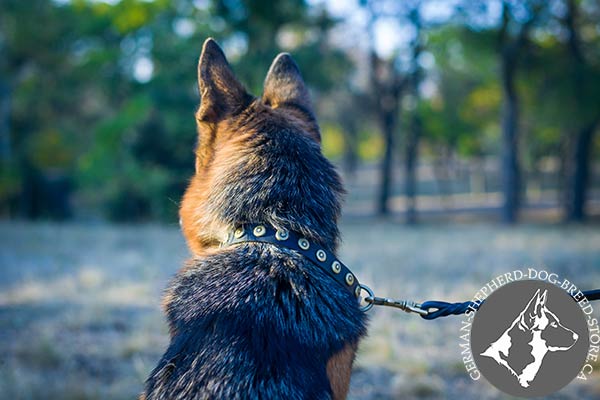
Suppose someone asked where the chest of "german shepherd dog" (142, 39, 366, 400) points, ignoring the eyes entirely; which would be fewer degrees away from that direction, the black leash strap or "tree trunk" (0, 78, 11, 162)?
the tree trunk

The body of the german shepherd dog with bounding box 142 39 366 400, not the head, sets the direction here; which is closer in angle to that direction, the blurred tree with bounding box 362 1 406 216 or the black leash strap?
the blurred tree

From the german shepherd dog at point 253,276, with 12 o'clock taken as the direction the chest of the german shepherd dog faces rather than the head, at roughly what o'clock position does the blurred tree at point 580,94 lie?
The blurred tree is roughly at 1 o'clock from the german shepherd dog.

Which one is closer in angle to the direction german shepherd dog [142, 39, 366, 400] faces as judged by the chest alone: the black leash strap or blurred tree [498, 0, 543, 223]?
the blurred tree

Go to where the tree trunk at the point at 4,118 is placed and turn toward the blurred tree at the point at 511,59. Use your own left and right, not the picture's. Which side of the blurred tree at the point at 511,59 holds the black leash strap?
right

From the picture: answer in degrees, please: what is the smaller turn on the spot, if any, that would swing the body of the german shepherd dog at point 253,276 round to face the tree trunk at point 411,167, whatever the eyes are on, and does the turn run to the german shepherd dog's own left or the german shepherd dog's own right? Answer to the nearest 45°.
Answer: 0° — it already faces it

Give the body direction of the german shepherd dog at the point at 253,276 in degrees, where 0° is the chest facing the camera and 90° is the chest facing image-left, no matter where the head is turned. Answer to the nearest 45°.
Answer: approximately 180°

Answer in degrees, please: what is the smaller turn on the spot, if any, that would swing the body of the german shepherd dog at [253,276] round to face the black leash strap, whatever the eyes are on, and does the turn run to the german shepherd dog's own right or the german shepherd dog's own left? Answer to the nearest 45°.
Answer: approximately 90° to the german shepherd dog's own right
